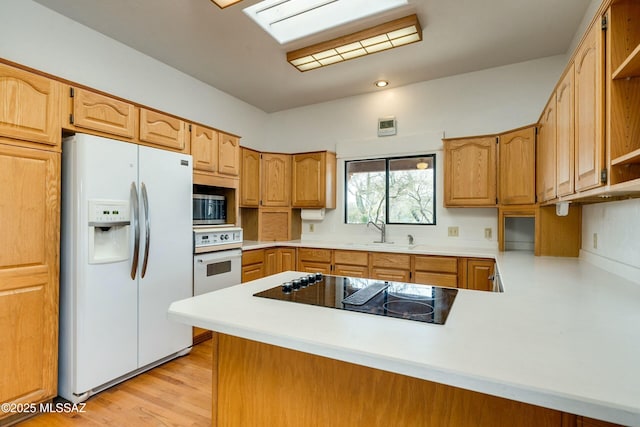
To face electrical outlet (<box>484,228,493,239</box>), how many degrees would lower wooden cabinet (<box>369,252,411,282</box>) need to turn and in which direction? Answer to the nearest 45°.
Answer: approximately 90° to its left

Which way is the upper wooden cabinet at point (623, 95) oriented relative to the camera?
to the viewer's left

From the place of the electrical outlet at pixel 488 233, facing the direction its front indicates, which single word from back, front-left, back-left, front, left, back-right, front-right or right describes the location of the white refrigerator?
front-right

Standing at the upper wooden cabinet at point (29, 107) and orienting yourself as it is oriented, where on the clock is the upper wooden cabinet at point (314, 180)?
the upper wooden cabinet at point (314, 180) is roughly at 10 o'clock from the upper wooden cabinet at point (29, 107).

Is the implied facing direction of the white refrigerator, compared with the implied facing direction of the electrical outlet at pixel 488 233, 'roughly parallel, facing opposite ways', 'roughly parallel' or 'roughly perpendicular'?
roughly perpendicular

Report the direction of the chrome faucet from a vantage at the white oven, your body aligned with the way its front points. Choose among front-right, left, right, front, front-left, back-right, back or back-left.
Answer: front-left

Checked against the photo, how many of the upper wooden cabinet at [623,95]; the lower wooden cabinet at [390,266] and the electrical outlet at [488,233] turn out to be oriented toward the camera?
2

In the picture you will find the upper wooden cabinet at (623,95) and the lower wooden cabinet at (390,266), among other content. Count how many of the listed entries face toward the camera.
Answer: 1

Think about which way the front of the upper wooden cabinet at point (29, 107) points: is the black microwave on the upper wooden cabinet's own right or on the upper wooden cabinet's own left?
on the upper wooden cabinet's own left

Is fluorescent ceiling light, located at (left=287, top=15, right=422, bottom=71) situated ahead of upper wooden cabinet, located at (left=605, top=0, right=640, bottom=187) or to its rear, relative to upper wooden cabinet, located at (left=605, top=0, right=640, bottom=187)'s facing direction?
ahead

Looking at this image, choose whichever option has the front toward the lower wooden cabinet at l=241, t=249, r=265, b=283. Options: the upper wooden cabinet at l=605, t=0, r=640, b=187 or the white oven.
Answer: the upper wooden cabinet

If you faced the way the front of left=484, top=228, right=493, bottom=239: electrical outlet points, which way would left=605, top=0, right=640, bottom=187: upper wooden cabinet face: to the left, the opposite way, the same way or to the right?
to the right
